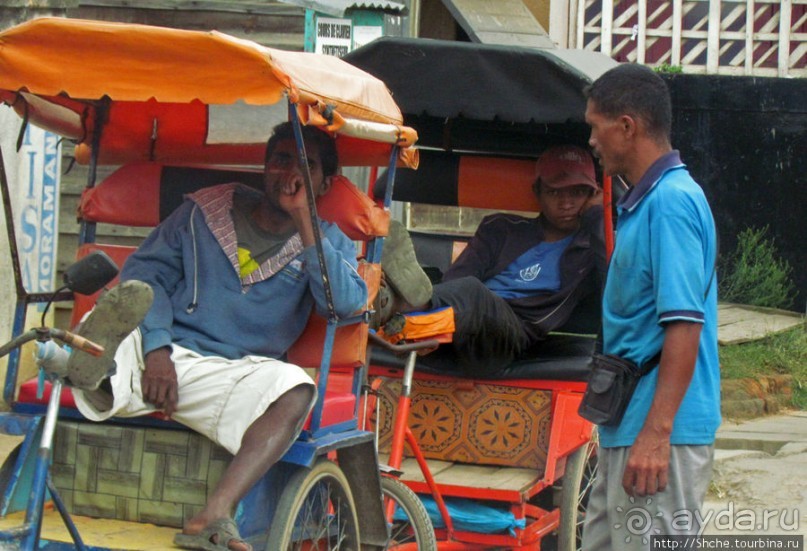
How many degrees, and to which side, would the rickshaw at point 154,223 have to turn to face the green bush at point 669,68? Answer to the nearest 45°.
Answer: approximately 180°

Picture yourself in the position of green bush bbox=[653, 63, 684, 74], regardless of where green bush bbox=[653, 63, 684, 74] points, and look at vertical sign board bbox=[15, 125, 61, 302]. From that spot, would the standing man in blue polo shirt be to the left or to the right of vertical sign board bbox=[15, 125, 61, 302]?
left

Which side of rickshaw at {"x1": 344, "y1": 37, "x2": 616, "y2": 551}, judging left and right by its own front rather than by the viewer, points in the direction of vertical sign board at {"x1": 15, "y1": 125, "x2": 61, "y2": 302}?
right

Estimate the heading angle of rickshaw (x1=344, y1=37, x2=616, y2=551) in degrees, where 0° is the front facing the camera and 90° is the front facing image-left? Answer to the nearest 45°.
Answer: approximately 45°

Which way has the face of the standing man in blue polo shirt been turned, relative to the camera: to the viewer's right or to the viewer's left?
to the viewer's left

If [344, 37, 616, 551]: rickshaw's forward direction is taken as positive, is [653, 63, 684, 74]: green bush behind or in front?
behind

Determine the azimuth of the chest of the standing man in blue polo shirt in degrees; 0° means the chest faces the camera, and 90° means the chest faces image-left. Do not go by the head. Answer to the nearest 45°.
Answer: approximately 90°

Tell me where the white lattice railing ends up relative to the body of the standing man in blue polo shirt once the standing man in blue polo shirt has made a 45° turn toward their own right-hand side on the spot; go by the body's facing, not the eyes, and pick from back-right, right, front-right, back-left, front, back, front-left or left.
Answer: front-right

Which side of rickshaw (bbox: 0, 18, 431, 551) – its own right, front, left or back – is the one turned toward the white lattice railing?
back

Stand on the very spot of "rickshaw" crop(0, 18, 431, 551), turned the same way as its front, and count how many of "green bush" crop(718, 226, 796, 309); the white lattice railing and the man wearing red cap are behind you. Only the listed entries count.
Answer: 3
